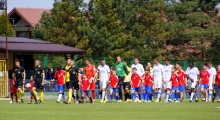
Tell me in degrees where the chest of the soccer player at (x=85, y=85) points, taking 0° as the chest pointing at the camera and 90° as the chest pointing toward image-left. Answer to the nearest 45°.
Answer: approximately 45°
